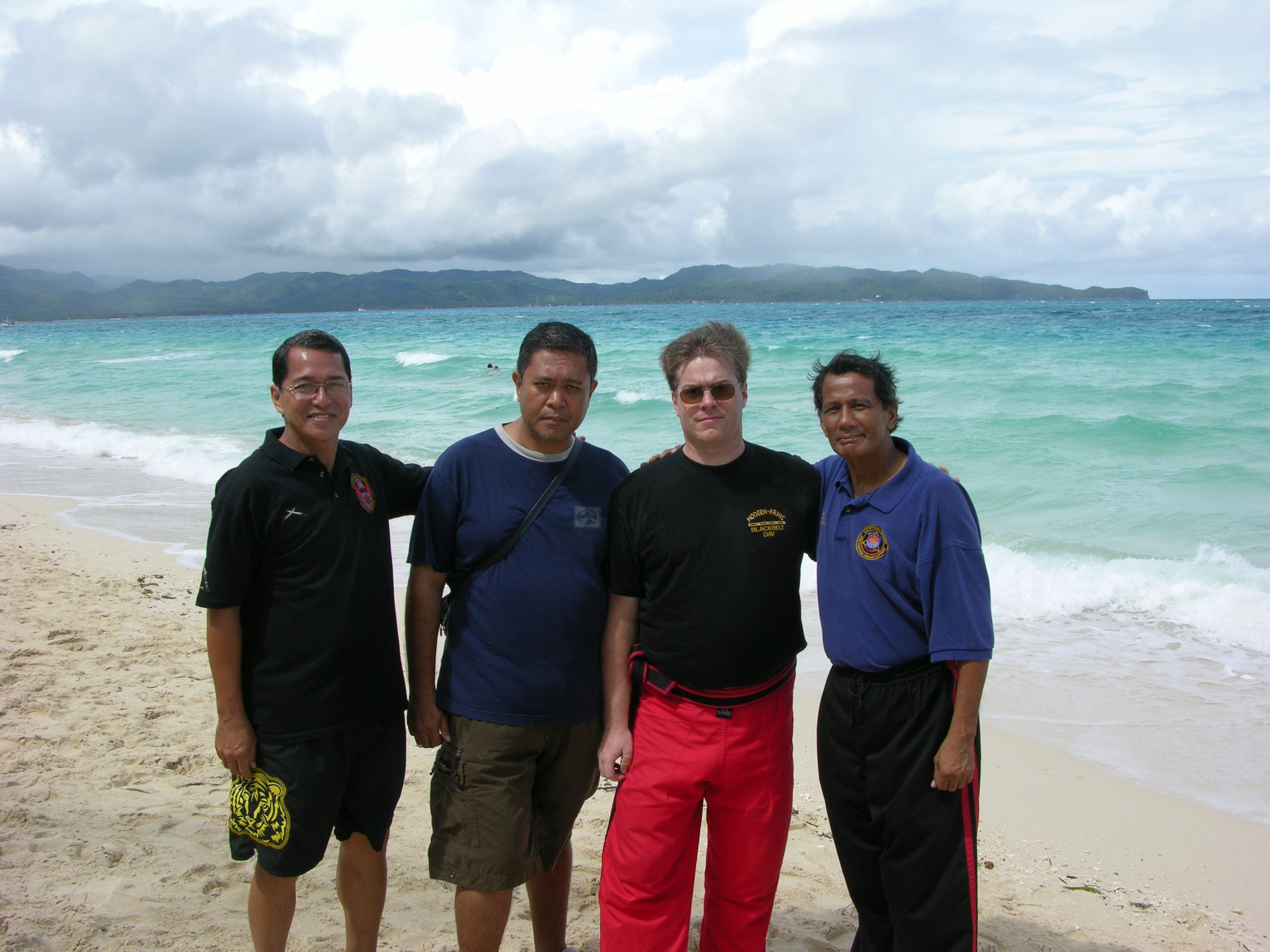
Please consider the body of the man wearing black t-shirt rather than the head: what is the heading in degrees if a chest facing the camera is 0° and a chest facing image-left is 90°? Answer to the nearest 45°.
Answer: approximately 0°

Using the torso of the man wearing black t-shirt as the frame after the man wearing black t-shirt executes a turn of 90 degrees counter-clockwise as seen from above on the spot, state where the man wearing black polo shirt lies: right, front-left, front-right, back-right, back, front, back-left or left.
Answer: back

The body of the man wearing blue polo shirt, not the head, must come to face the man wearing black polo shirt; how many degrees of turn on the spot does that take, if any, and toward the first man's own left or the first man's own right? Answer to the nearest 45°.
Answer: approximately 45° to the first man's own right

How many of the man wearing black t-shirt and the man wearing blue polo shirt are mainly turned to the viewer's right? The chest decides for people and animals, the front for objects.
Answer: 0

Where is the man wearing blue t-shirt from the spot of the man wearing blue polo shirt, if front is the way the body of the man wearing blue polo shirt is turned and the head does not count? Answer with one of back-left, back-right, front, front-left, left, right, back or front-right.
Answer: front-right

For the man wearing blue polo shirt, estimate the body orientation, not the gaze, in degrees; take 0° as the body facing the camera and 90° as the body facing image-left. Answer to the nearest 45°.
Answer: approximately 45°
